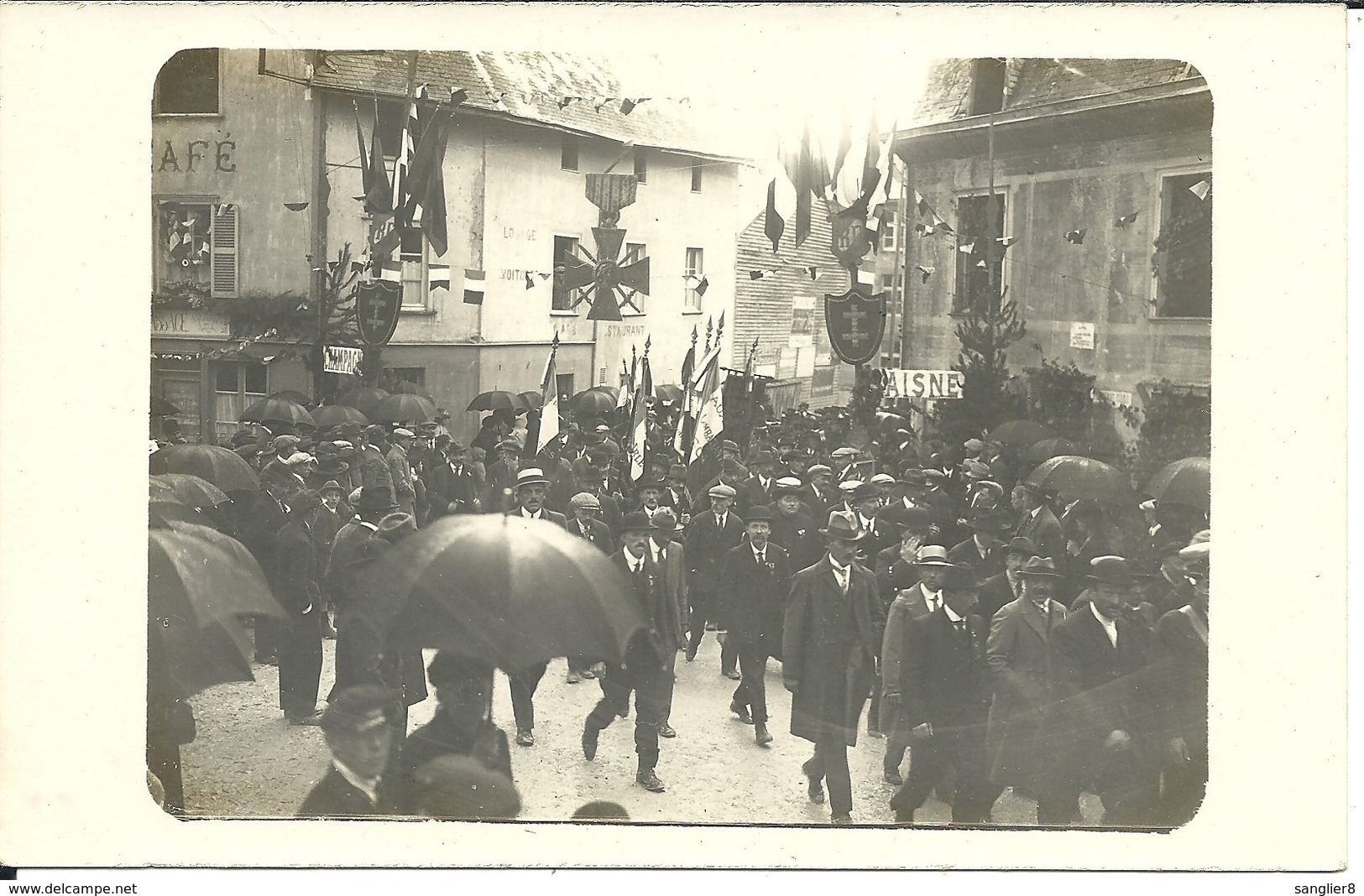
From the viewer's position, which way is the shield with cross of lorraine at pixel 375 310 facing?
facing the viewer

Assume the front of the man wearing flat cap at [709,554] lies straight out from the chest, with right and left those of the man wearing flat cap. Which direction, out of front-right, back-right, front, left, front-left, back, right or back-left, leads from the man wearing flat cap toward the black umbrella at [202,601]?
right

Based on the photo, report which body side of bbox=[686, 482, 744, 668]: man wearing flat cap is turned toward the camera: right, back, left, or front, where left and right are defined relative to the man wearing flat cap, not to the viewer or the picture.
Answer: front

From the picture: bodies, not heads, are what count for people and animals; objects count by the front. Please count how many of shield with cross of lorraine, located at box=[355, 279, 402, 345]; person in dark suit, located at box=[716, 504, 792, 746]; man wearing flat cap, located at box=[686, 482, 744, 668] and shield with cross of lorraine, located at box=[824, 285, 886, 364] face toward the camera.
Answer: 4

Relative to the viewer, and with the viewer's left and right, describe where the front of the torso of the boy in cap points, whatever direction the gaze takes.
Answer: facing the viewer and to the right of the viewer

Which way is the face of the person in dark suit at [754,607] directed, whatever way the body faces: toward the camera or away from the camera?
toward the camera
